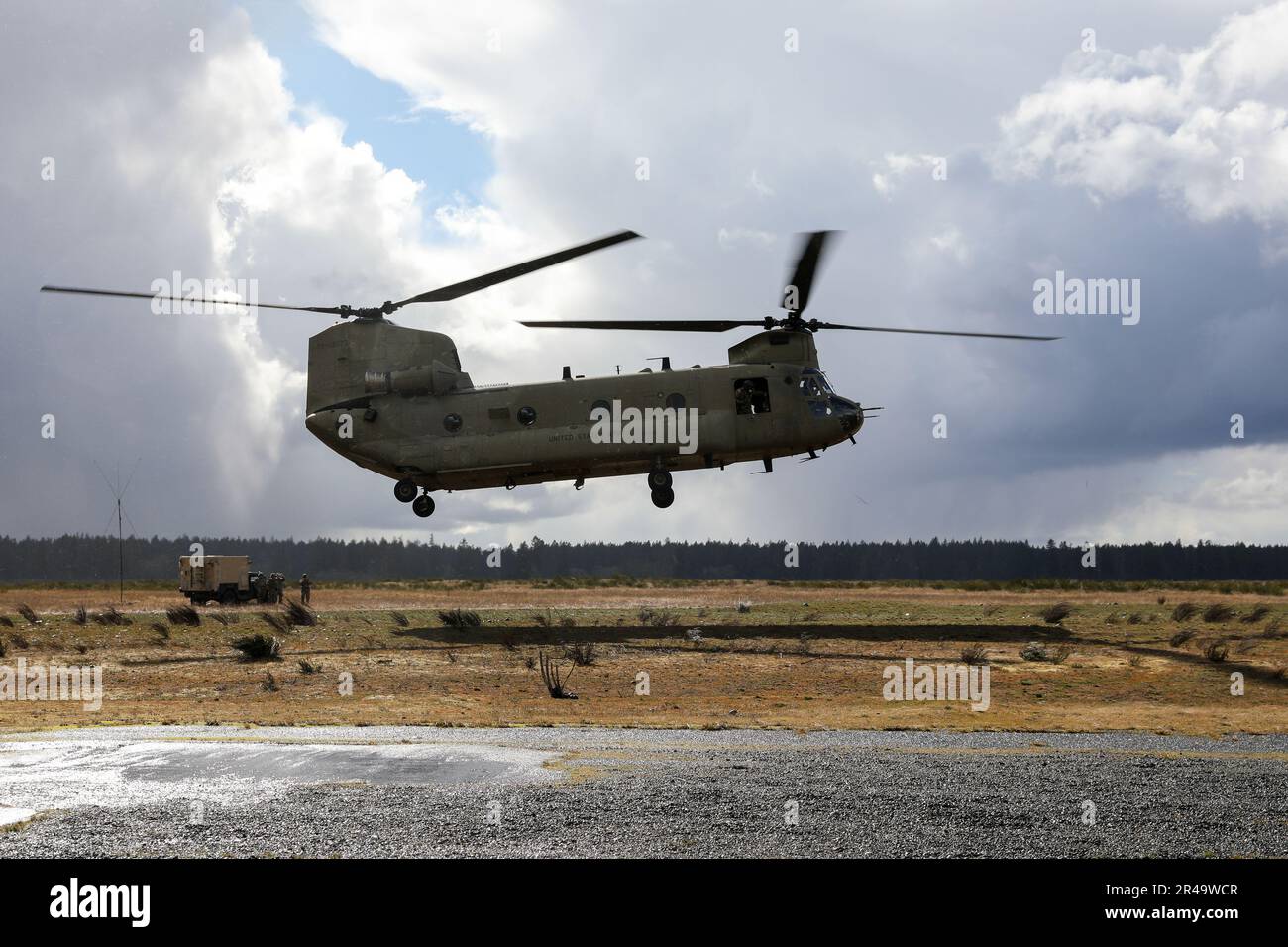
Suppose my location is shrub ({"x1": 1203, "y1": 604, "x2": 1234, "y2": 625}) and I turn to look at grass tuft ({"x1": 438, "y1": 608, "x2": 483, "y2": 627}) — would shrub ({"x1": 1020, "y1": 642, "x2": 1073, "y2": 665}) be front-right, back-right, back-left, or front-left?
front-left

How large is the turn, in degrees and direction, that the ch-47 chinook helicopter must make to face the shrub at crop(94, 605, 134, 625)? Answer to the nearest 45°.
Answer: approximately 135° to its left

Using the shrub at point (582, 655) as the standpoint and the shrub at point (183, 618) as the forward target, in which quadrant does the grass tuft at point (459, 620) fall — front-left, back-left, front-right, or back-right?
front-right

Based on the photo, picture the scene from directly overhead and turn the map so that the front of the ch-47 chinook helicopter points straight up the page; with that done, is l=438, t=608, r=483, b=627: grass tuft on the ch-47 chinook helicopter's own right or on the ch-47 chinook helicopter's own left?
on the ch-47 chinook helicopter's own left

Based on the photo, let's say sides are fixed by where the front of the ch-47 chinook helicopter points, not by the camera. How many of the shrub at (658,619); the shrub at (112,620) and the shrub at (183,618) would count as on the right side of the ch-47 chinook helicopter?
0

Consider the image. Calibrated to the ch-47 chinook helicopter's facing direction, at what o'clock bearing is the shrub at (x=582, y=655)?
The shrub is roughly at 3 o'clock from the ch-47 chinook helicopter.

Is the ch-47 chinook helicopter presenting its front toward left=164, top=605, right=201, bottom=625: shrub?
no

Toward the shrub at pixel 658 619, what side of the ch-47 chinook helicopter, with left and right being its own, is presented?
left

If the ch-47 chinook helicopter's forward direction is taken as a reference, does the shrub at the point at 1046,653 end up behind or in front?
in front

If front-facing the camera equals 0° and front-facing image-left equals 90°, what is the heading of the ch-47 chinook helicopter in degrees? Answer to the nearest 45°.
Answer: approximately 270°

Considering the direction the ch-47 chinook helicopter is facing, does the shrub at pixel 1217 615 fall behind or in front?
in front
